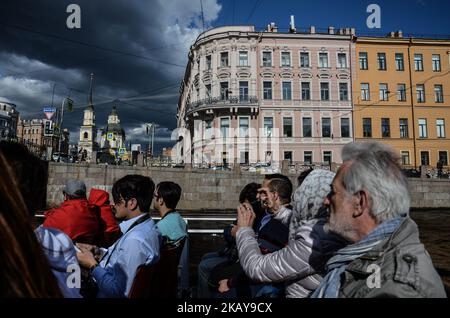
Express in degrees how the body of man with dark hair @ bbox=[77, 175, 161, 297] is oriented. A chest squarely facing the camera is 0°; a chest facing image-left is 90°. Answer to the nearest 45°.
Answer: approximately 90°

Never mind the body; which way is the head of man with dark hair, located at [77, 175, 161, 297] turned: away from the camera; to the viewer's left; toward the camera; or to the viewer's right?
to the viewer's left

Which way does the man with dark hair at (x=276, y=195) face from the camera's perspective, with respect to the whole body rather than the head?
to the viewer's left

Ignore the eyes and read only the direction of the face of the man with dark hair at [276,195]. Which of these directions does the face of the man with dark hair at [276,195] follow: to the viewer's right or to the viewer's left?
to the viewer's left

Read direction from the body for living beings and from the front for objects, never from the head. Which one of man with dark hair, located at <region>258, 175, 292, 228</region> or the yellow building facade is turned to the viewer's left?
the man with dark hair

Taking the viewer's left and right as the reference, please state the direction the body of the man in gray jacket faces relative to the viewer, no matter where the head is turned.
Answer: facing to the left of the viewer

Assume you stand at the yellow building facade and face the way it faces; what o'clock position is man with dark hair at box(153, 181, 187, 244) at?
The man with dark hair is roughly at 12 o'clock from the yellow building facade.

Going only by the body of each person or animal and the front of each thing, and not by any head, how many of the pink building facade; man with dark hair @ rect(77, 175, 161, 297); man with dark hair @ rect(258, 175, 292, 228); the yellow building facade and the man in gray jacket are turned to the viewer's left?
3

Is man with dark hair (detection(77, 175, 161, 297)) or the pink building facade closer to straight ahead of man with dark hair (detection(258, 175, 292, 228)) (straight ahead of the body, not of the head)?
the man with dark hair

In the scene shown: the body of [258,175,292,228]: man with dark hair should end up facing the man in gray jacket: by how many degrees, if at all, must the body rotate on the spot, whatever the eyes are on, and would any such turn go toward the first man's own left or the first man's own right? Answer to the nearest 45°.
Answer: approximately 90° to the first man's own left

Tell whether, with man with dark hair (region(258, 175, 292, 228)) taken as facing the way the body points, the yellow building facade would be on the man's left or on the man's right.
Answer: on the man's right
